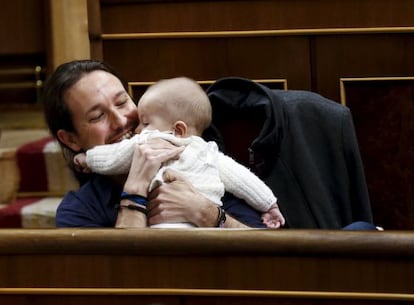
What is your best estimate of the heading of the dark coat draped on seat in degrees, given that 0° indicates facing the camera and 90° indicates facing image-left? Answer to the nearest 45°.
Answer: approximately 45°
